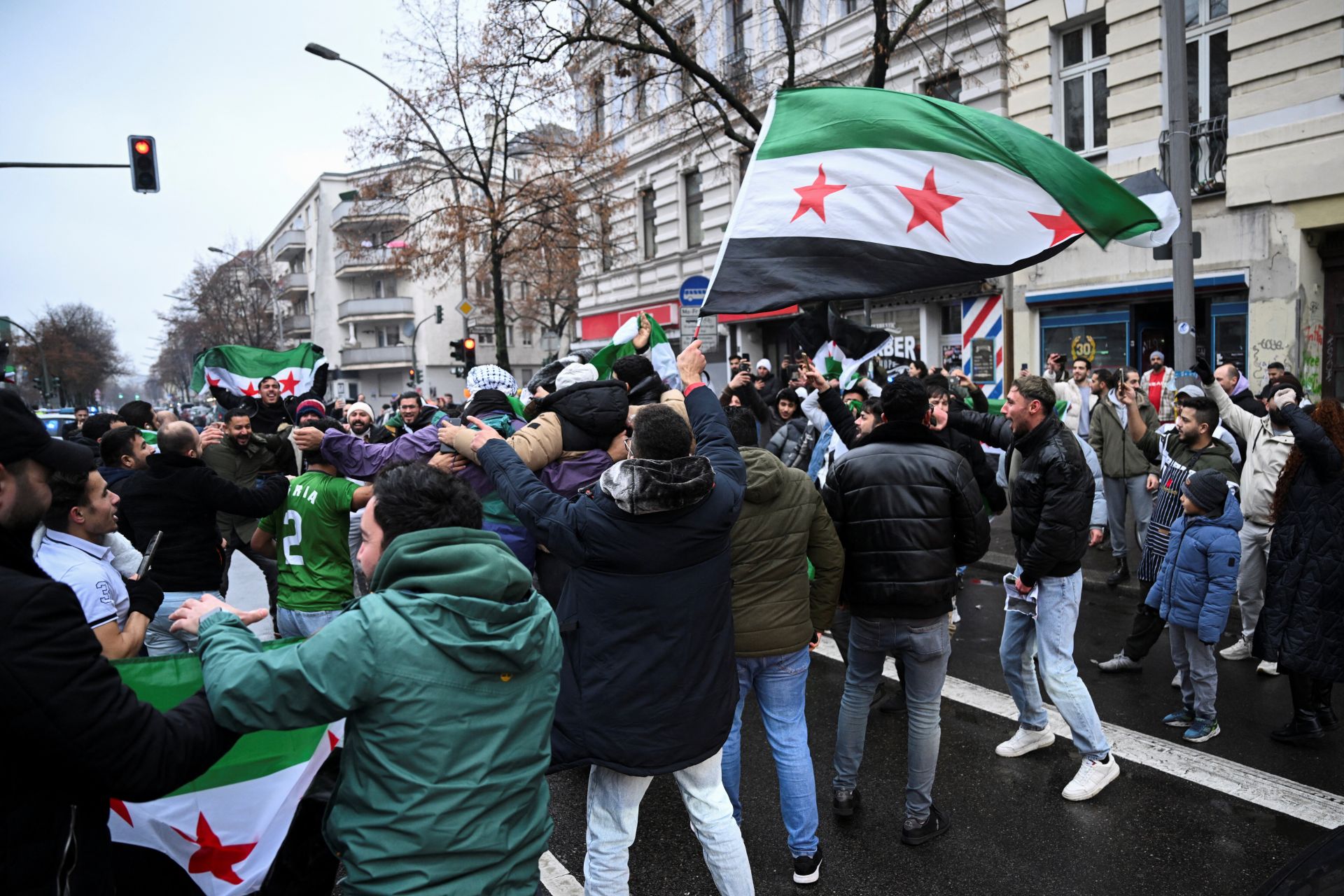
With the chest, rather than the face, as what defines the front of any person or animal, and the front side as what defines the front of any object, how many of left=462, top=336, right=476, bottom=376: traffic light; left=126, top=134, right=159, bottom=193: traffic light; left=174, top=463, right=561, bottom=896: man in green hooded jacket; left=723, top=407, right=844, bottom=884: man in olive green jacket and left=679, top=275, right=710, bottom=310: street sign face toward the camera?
3

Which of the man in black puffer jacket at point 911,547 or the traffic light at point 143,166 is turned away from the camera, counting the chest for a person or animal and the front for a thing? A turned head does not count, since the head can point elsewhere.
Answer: the man in black puffer jacket

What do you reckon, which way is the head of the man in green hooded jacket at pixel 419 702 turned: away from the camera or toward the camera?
away from the camera

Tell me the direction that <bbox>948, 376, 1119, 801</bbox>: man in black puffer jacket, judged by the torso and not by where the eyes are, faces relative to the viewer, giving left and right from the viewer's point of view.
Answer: facing to the left of the viewer

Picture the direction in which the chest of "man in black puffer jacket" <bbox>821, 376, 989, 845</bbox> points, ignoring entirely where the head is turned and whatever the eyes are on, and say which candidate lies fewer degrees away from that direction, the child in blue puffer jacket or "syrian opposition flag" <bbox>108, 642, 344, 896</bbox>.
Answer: the child in blue puffer jacket

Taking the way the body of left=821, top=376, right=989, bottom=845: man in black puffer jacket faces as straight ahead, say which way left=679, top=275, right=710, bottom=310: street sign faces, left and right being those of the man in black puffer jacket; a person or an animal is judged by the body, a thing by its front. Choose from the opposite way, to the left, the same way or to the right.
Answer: the opposite way

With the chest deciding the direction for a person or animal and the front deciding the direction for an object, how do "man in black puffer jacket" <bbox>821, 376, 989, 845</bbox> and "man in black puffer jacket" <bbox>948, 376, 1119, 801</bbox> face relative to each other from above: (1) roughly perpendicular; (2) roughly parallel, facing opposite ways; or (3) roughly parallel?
roughly perpendicular

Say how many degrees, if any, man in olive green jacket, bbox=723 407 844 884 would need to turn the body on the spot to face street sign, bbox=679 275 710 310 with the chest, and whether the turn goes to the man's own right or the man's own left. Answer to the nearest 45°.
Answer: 0° — they already face it

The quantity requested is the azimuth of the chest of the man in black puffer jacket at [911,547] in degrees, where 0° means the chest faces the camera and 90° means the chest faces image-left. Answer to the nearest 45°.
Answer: approximately 180°

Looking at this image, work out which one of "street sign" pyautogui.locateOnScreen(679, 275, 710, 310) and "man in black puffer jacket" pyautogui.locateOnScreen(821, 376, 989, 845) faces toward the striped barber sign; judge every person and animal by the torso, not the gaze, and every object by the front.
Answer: the man in black puffer jacket

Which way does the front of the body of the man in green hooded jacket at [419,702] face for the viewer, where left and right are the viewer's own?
facing away from the viewer and to the left of the viewer

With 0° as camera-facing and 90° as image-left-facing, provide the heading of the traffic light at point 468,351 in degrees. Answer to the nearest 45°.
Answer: approximately 0°

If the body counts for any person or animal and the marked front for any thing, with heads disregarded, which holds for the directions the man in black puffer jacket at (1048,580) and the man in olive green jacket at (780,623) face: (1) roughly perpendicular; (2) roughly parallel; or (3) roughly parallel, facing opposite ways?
roughly perpendicular

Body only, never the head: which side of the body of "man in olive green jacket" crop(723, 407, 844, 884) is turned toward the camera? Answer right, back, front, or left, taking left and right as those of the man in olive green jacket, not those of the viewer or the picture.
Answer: back
